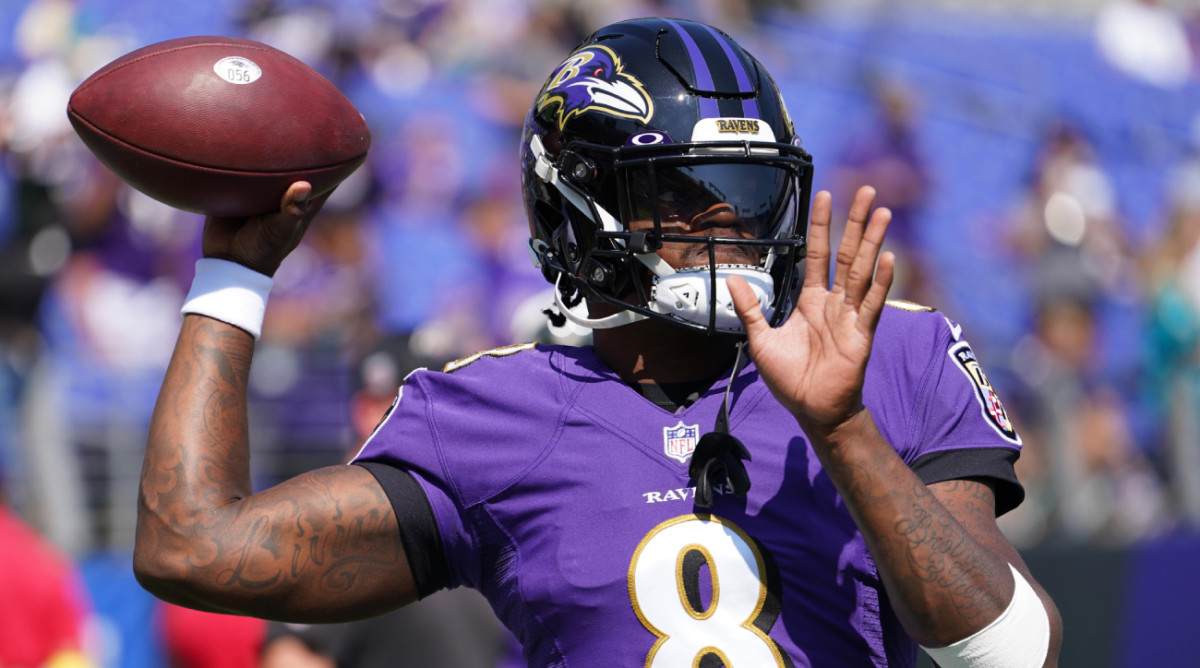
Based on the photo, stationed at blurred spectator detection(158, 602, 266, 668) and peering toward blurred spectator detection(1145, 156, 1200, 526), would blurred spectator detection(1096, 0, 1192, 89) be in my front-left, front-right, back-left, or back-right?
front-left

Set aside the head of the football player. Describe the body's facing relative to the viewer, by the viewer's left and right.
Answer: facing the viewer

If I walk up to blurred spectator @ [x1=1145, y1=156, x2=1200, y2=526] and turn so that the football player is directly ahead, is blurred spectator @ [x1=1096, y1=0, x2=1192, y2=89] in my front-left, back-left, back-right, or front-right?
back-right

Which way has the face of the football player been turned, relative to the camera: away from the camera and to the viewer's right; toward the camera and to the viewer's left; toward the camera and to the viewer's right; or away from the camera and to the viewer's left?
toward the camera and to the viewer's right

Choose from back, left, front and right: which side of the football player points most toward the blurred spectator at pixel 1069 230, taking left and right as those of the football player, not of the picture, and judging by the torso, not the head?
back

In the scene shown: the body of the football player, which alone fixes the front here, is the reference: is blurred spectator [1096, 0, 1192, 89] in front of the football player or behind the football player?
behind
